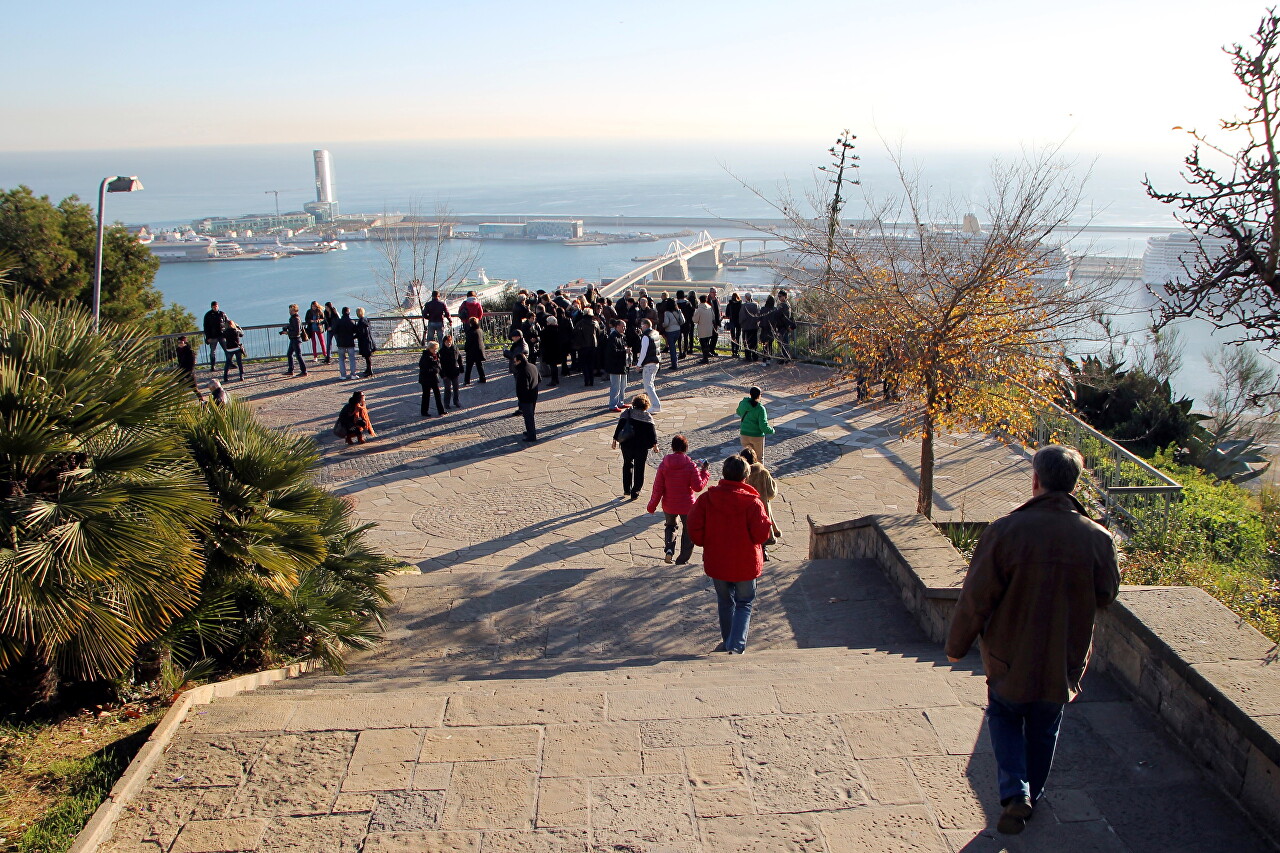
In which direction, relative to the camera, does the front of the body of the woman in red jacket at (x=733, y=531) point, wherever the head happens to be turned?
away from the camera

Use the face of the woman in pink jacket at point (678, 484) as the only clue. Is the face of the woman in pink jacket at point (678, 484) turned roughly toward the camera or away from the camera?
away from the camera

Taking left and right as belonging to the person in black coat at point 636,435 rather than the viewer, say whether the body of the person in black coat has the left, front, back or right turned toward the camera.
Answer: back

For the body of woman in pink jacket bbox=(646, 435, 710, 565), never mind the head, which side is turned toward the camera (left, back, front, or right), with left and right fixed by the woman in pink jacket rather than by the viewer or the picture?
back

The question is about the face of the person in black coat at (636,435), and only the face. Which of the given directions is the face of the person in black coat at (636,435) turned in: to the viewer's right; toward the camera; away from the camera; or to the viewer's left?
away from the camera

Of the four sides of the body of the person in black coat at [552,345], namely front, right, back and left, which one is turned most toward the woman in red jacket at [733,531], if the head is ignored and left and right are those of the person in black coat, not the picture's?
back
